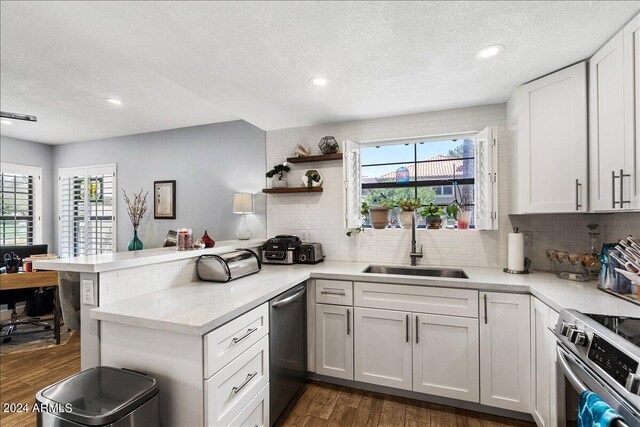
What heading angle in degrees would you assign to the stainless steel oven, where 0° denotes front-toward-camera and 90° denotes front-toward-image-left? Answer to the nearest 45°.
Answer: approximately 45°

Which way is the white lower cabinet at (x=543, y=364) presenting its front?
to the viewer's left

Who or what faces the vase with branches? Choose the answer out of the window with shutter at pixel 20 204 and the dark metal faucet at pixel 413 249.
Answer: the window with shutter

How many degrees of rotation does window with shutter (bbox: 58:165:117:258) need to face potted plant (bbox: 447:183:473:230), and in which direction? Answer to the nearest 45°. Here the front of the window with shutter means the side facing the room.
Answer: approximately 90° to its left

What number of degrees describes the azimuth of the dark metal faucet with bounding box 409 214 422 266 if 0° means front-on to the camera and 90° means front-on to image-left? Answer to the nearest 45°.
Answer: approximately 0°

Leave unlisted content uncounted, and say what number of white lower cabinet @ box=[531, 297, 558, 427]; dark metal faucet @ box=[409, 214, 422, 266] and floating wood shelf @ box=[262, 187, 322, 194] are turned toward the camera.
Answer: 2

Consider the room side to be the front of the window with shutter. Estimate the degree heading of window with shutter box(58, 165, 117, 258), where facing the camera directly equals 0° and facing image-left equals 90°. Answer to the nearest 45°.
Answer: approximately 45°

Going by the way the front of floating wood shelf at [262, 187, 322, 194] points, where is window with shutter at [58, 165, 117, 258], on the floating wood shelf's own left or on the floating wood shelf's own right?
on the floating wood shelf's own right

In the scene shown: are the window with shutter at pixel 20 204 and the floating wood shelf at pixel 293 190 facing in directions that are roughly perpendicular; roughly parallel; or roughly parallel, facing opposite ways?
roughly perpendicular

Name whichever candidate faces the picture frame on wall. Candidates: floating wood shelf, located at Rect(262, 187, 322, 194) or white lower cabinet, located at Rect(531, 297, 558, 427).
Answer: the white lower cabinet

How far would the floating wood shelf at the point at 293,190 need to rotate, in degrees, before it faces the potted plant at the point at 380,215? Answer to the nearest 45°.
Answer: approximately 45° to its left

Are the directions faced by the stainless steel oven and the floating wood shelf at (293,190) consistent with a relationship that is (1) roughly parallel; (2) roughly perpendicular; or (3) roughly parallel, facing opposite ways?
roughly perpendicular
